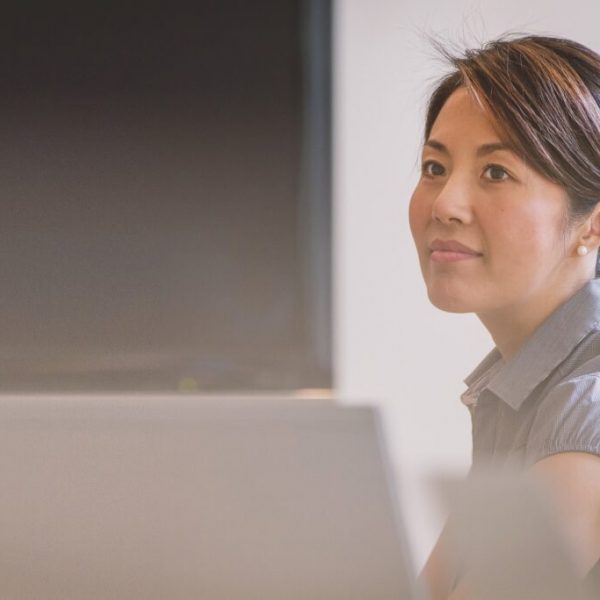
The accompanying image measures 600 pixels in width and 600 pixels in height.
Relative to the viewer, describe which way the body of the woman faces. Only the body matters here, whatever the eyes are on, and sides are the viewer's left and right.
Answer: facing the viewer and to the left of the viewer

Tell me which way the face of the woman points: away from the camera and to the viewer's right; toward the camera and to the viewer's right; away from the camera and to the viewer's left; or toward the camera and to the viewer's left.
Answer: toward the camera and to the viewer's left

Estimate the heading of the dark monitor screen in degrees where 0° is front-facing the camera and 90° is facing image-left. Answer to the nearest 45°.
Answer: approximately 0°

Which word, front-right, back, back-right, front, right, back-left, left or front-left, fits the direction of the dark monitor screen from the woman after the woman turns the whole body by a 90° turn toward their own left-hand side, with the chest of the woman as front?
back
